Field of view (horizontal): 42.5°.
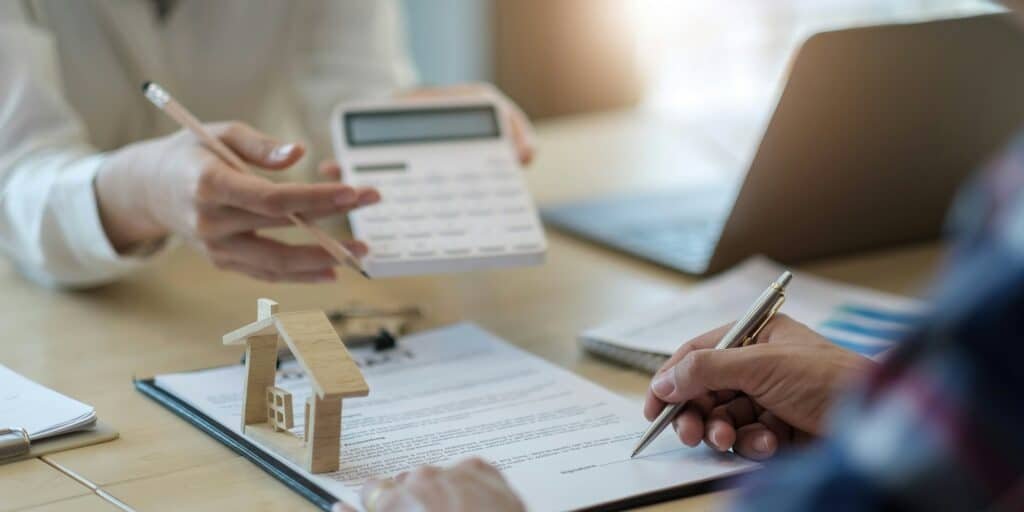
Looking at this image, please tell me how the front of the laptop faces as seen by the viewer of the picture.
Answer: facing away from the viewer and to the left of the viewer

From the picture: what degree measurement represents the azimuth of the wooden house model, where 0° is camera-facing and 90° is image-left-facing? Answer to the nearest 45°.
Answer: approximately 45°

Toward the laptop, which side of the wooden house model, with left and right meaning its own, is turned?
back

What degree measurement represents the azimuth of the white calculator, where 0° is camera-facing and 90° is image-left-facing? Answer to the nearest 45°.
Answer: approximately 0°

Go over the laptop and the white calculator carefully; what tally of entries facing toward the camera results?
1
